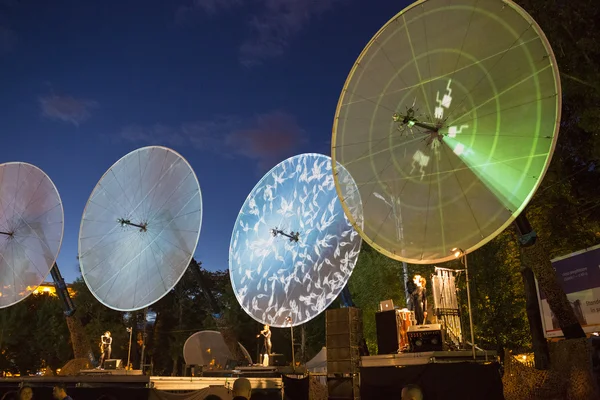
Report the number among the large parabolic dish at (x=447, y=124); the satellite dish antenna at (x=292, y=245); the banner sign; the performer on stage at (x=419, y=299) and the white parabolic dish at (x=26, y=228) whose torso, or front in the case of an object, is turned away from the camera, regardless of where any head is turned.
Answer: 0

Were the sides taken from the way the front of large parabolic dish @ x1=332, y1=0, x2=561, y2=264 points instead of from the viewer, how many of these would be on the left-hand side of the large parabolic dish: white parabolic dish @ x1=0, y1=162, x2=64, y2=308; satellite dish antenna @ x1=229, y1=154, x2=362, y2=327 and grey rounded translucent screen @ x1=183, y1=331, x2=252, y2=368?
0

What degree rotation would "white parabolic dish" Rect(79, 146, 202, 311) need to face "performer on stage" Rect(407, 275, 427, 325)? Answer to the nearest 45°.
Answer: approximately 90° to its left

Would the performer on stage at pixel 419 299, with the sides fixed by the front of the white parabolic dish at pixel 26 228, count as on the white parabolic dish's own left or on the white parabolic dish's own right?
on the white parabolic dish's own left

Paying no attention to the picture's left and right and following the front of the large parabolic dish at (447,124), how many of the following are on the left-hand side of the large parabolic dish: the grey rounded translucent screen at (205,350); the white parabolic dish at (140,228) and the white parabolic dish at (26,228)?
0

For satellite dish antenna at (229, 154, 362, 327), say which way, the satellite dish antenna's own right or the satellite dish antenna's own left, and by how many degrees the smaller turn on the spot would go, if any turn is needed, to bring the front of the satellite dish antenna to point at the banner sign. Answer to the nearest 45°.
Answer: approximately 135° to the satellite dish antenna's own left

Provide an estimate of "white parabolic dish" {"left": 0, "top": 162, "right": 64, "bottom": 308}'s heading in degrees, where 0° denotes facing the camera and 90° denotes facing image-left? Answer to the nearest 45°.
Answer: approximately 45°

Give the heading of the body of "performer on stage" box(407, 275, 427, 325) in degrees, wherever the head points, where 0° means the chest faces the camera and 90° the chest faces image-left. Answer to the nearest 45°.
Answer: approximately 45°

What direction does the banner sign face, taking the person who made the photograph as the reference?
facing the viewer and to the left of the viewer

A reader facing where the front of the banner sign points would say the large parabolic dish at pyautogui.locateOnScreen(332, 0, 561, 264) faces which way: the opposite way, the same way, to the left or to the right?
the same way

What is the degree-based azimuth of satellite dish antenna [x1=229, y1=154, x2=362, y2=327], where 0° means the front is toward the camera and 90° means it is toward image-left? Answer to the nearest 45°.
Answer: approximately 45°

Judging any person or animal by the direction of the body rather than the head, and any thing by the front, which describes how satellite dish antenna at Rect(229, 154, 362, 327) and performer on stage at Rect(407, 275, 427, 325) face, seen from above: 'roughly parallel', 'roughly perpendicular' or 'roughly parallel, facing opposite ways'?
roughly parallel
